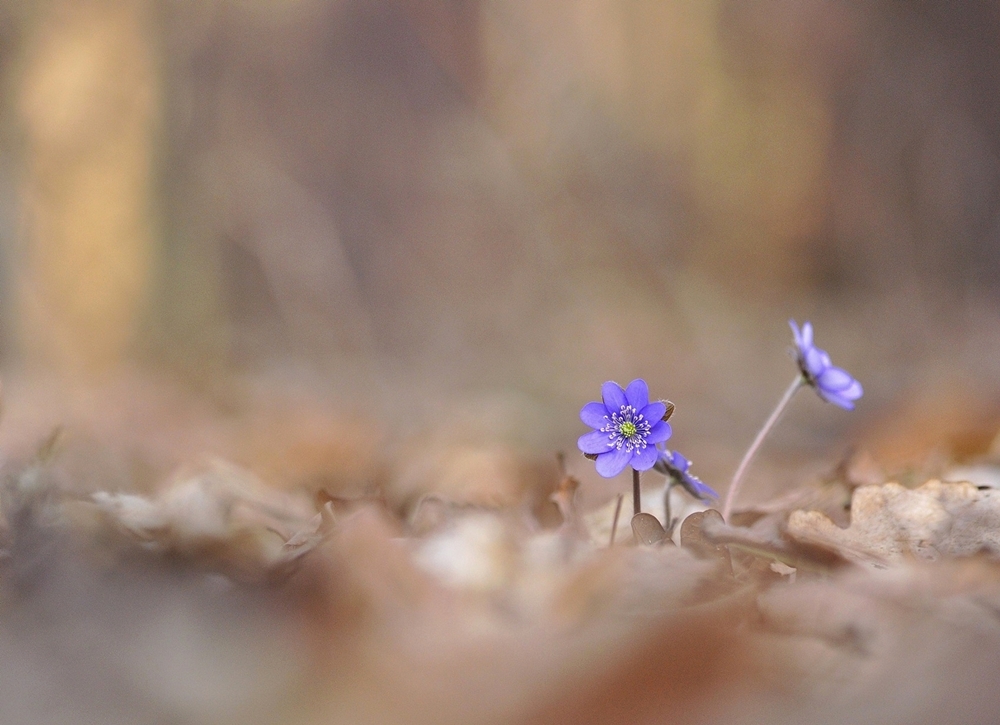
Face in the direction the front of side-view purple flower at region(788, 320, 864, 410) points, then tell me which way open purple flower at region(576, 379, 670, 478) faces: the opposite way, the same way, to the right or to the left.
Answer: to the right

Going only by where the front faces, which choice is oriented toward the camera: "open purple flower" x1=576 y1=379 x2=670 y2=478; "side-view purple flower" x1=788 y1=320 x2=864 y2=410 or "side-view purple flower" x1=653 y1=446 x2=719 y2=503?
the open purple flower

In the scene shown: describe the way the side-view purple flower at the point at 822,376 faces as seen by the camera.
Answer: facing to the right of the viewer

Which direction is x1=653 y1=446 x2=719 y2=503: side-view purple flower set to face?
to the viewer's right

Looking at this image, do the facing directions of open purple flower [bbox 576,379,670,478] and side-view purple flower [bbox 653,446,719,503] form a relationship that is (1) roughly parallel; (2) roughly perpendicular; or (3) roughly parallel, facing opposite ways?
roughly perpendicular

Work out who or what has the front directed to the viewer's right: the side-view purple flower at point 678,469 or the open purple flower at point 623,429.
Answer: the side-view purple flower

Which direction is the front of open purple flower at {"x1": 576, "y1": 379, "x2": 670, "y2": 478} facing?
toward the camera

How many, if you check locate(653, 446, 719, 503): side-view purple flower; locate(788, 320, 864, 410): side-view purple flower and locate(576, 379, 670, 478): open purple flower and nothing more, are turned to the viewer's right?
2
